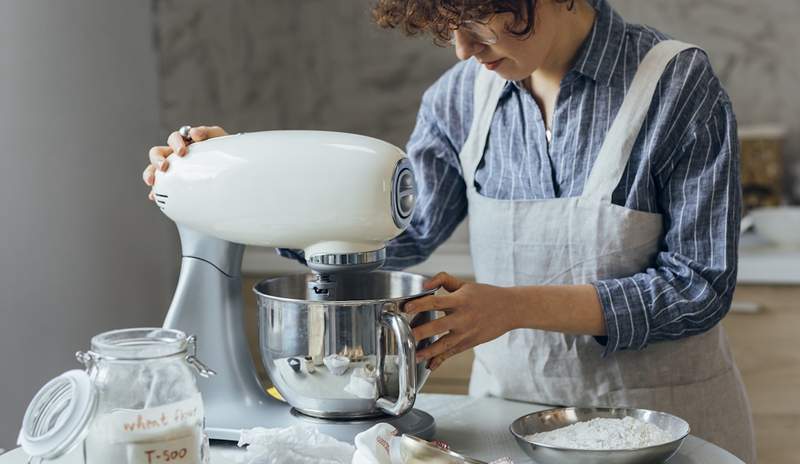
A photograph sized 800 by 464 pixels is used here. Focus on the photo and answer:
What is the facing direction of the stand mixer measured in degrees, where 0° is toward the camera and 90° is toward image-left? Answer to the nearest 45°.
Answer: approximately 270°

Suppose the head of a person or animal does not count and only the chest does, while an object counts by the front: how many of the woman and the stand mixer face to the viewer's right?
1

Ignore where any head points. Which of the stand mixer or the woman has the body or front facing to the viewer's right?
the stand mixer

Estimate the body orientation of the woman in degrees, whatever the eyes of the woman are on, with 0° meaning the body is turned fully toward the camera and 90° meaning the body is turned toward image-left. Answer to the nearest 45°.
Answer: approximately 45°
